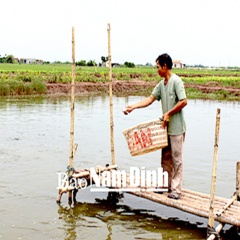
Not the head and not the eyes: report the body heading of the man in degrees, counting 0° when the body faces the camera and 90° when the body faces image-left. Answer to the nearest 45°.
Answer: approximately 45°

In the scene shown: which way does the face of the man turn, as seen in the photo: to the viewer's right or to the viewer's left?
to the viewer's left
